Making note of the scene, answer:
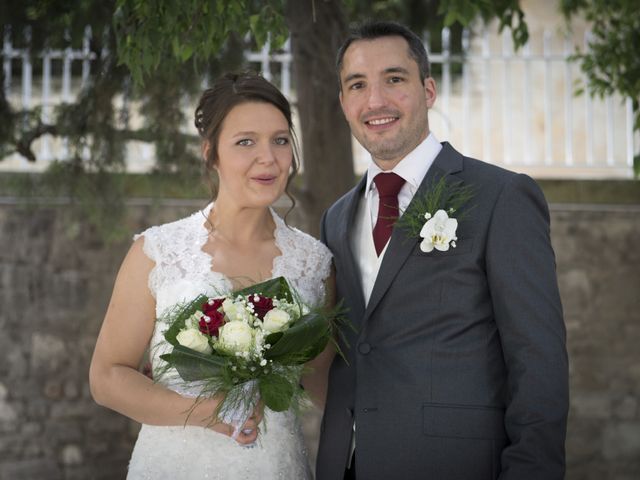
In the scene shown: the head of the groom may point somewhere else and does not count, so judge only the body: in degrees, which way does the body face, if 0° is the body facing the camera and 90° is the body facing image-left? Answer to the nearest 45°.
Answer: approximately 45°

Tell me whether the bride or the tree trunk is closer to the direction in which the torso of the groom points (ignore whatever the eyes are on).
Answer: the bride

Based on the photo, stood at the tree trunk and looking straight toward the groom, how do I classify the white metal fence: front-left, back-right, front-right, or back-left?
back-left

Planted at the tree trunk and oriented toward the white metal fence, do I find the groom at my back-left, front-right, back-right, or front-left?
back-right

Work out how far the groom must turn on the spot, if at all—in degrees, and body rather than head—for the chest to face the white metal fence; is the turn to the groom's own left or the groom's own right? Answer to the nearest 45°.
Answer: approximately 135° to the groom's own right

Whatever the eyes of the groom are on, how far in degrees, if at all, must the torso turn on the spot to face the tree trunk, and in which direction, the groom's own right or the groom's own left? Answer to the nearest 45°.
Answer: approximately 135° to the groom's own right

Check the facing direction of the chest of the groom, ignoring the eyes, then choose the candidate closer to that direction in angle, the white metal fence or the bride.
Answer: the bride
